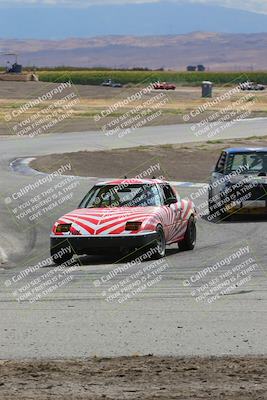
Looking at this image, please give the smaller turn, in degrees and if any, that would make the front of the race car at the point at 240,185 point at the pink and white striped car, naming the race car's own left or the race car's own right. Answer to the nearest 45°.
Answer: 0° — it already faces it

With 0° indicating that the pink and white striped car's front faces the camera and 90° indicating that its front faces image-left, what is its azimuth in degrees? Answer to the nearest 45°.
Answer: approximately 45°

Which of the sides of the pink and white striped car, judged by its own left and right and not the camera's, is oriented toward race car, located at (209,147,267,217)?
back
